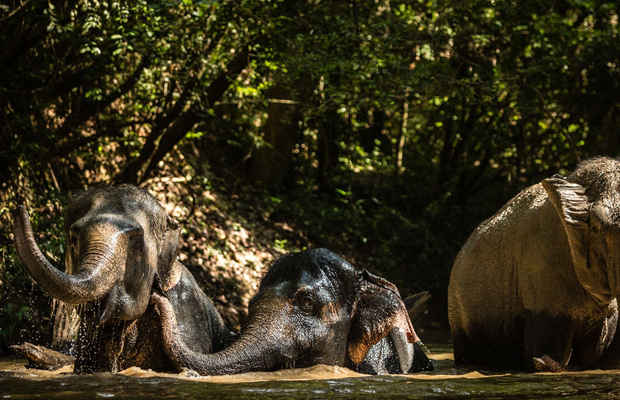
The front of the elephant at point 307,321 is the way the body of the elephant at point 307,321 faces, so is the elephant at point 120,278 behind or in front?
in front

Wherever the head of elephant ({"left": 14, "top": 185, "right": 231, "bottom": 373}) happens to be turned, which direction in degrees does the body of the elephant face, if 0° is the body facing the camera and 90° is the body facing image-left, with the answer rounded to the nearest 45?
approximately 45°

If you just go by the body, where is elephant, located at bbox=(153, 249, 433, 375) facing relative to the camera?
to the viewer's left

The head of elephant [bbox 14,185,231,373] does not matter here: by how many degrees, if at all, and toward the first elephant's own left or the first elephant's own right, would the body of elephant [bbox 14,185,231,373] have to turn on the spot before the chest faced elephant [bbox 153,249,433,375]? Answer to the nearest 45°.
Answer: approximately 135° to the first elephant's own left

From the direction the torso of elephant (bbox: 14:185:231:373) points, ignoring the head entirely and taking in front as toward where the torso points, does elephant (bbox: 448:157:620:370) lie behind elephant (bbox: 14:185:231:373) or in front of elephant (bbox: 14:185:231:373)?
behind
